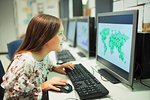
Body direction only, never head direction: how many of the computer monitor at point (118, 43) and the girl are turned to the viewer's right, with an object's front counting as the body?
1

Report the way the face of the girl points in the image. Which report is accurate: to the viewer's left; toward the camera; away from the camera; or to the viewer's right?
to the viewer's right

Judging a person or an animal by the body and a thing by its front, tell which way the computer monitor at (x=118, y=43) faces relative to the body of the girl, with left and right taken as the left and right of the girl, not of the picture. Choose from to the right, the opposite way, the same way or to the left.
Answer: the opposite way

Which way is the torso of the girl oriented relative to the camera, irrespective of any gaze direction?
to the viewer's right
